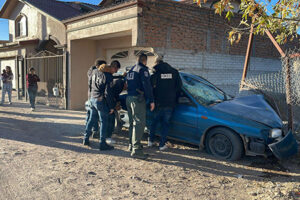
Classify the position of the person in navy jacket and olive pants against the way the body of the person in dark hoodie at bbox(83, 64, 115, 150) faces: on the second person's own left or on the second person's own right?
on the second person's own right

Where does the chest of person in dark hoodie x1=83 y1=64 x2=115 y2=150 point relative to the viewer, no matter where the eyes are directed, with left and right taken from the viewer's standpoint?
facing away from the viewer and to the right of the viewer

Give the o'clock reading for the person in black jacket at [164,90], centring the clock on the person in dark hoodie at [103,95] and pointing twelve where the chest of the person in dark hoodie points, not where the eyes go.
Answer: The person in black jacket is roughly at 2 o'clock from the person in dark hoodie.

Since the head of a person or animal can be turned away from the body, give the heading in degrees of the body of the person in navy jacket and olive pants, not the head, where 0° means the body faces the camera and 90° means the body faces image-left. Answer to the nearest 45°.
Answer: approximately 225°

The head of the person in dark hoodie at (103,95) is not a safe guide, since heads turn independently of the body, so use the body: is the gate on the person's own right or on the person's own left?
on the person's own left

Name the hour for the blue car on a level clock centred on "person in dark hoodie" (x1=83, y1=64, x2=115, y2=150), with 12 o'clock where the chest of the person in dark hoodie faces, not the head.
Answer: The blue car is roughly at 2 o'clock from the person in dark hoodie.
